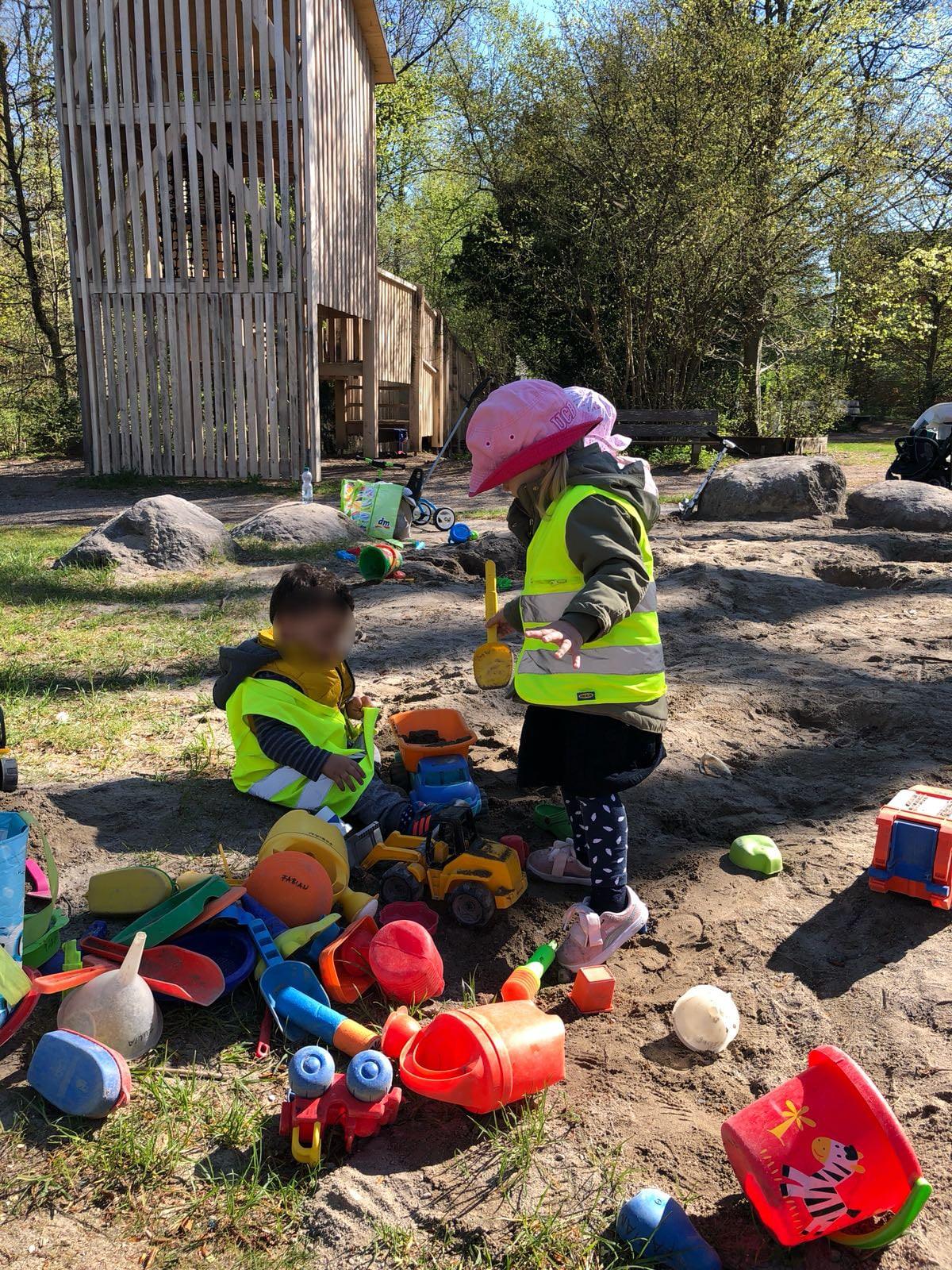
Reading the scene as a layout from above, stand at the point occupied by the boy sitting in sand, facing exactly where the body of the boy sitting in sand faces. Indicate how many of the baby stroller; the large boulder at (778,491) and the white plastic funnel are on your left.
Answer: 2

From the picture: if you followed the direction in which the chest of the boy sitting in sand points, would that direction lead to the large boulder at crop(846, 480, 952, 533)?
no

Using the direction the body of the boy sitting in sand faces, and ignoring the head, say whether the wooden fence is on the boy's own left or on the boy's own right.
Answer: on the boy's own left

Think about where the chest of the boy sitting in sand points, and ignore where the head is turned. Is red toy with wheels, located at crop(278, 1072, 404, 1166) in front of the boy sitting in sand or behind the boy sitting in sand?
in front

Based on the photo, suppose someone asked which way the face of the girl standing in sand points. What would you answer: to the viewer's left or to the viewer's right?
to the viewer's left

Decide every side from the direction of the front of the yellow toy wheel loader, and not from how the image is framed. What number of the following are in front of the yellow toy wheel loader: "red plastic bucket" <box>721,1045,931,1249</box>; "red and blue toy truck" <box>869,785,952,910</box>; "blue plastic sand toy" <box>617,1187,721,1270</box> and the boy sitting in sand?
1

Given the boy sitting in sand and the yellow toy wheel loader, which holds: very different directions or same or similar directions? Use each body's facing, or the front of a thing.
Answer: very different directions

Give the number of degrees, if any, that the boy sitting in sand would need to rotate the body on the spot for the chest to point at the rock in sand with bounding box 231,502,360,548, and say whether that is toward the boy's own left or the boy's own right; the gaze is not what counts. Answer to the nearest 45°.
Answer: approximately 135° to the boy's own left

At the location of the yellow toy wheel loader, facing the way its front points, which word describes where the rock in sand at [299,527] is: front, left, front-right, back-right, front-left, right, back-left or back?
front-right

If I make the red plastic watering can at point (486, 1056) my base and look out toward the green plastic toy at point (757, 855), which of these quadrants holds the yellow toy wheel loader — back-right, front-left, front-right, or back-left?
front-left

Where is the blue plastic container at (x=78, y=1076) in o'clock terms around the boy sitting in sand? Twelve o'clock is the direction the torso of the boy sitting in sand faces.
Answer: The blue plastic container is roughly at 2 o'clock from the boy sitting in sand.

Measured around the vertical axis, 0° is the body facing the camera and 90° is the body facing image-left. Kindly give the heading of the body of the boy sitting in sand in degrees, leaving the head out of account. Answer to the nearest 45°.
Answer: approximately 315°

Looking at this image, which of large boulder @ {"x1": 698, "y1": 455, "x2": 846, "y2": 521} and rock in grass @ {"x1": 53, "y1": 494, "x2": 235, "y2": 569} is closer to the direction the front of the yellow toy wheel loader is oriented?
the rock in grass

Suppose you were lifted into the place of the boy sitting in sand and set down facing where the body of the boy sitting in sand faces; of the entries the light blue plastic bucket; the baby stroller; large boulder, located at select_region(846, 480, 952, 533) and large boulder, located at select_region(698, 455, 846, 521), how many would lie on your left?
3

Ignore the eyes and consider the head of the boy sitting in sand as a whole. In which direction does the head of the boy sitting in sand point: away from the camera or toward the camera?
toward the camera

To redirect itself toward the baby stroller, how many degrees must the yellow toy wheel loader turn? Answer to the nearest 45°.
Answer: approximately 90° to its right

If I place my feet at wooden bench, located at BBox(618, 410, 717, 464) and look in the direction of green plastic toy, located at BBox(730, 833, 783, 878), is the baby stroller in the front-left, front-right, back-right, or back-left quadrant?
front-left
